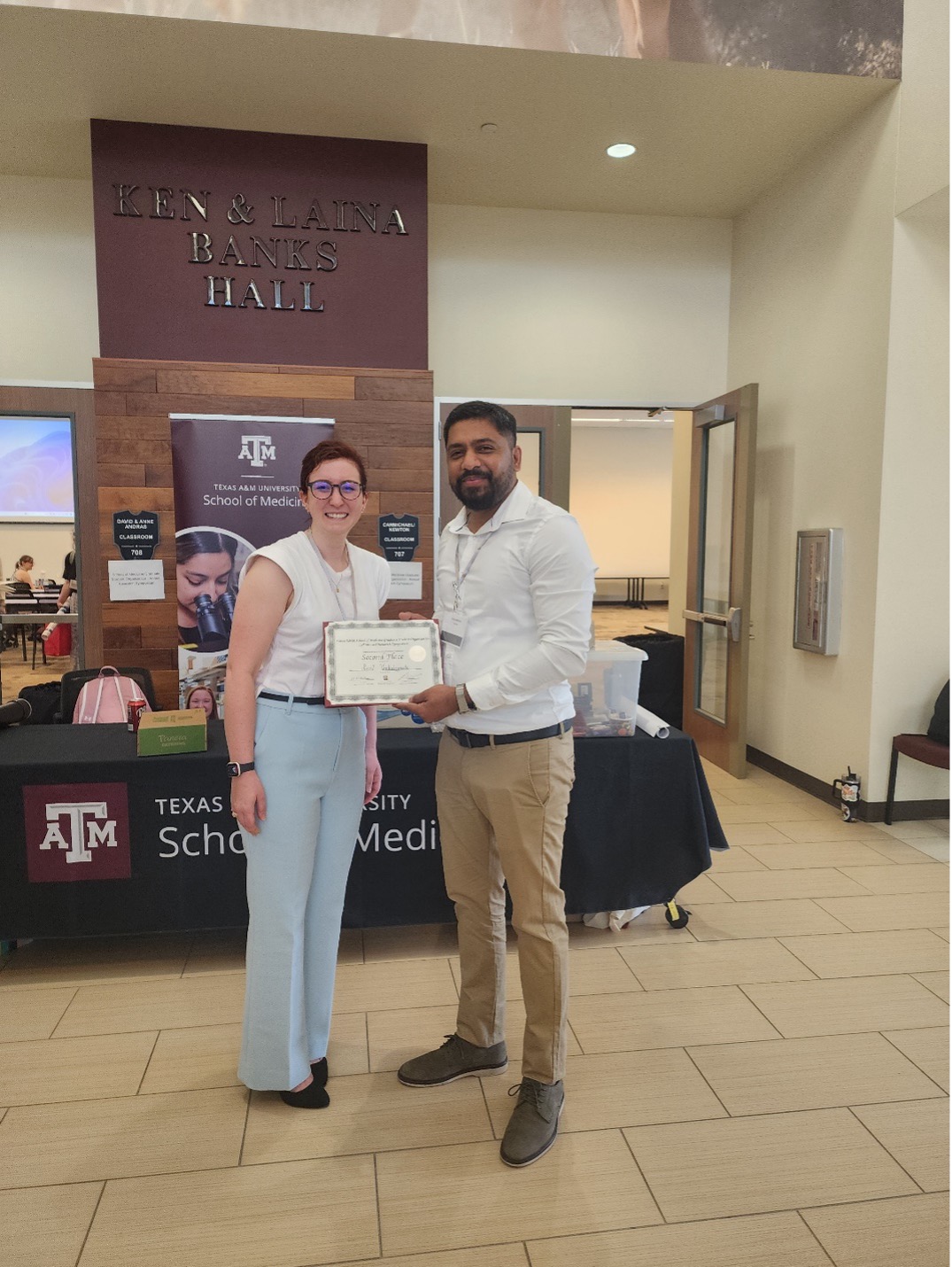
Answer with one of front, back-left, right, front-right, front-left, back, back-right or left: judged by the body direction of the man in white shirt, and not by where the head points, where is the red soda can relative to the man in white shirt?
right

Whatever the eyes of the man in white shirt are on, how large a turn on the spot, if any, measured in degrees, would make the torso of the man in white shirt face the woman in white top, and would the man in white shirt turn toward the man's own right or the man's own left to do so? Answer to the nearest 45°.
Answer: approximately 45° to the man's own right

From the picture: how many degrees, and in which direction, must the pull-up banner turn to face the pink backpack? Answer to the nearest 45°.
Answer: approximately 45° to its right

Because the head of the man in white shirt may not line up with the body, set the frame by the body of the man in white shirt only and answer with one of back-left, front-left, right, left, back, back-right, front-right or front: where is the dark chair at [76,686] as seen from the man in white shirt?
right

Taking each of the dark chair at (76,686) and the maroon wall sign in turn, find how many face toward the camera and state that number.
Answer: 2

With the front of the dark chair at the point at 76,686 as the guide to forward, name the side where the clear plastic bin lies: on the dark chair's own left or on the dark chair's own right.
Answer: on the dark chair's own left

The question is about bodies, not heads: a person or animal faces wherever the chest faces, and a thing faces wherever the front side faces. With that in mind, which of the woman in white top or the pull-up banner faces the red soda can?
the pull-up banner

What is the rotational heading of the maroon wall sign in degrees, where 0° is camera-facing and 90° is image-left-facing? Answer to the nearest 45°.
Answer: approximately 0°
